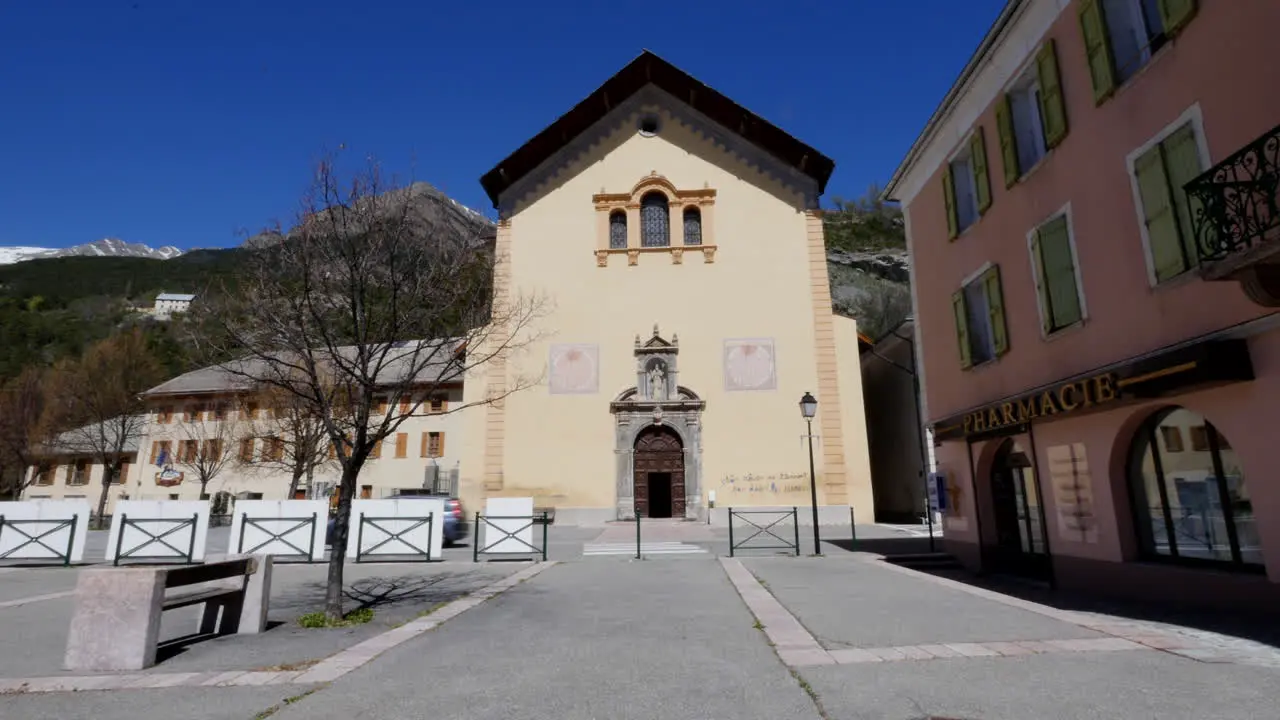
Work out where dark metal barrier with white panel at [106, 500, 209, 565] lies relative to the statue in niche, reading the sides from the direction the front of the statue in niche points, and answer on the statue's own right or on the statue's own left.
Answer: on the statue's own right

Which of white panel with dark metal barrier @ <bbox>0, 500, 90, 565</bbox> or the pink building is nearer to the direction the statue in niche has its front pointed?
the pink building

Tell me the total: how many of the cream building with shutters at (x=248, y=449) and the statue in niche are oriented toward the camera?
2

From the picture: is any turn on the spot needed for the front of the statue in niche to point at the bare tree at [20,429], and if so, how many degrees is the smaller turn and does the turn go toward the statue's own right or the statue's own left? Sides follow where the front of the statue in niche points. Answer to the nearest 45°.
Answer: approximately 90° to the statue's own right

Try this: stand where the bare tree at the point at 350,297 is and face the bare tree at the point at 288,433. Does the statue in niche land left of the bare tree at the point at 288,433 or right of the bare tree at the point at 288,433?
right

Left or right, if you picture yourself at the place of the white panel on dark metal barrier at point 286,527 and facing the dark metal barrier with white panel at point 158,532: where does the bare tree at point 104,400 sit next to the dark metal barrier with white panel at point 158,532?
right

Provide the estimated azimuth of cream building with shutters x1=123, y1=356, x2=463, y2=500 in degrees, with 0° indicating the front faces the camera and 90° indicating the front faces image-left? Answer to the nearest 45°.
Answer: approximately 0°

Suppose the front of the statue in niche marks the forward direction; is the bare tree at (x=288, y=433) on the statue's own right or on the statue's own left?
on the statue's own right

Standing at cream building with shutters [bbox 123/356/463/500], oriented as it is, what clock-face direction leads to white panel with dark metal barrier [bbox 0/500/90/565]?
The white panel with dark metal barrier is roughly at 12 o'clock from the cream building with shutters.

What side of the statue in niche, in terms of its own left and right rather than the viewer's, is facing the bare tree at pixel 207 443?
right

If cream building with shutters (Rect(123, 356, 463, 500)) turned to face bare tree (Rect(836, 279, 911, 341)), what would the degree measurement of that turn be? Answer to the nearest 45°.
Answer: approximately 90° to its left
